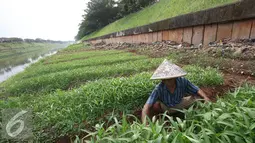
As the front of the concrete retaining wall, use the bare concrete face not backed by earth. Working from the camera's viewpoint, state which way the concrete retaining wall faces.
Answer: facing the viewer and to the left of the viewer

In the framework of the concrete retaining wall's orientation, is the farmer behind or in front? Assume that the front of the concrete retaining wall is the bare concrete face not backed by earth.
in front
